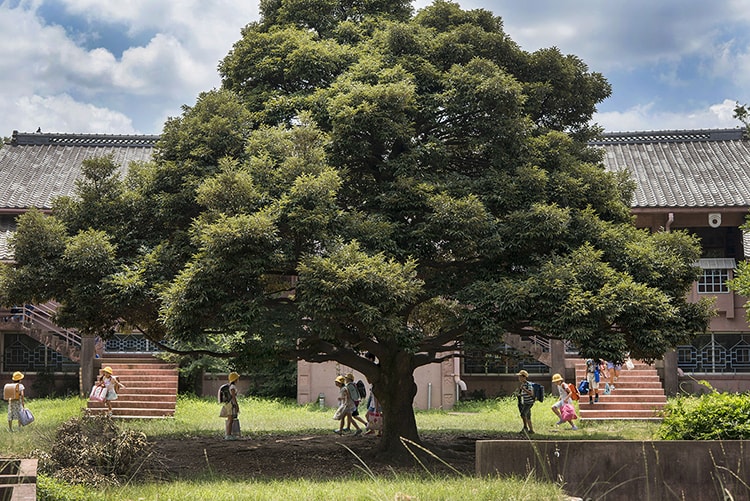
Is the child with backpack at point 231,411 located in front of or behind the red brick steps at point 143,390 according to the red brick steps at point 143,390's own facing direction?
in front

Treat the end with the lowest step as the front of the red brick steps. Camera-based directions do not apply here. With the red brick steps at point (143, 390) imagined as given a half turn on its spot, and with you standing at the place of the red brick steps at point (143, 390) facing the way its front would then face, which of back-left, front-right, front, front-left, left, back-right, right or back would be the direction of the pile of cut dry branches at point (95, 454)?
back

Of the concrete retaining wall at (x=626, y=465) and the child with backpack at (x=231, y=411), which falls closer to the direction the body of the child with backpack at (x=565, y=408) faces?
the child with backpack

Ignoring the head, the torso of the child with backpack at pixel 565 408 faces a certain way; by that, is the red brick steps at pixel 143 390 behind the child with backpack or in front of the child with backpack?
in front

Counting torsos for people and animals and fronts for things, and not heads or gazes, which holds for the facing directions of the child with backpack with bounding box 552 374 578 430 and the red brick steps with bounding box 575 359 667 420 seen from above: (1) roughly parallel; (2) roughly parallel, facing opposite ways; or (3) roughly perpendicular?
roughly perpendicular

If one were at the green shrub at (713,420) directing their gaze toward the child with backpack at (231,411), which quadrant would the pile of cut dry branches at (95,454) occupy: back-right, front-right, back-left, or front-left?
front-left

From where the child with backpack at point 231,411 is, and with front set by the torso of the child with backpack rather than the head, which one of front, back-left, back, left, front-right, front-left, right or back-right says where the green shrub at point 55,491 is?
right

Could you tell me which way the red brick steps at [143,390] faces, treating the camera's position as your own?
facing the viewer

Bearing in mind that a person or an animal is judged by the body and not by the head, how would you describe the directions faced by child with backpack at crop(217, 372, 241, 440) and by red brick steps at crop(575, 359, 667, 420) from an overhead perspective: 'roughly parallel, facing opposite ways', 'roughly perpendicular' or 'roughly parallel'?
roughly perpendicular

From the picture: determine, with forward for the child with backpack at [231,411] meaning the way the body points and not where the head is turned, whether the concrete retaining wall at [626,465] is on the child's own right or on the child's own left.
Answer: on the child's own right

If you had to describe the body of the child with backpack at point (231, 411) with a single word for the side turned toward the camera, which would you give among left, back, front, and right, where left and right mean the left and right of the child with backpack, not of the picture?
right
